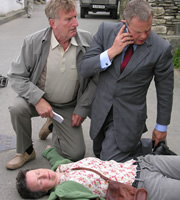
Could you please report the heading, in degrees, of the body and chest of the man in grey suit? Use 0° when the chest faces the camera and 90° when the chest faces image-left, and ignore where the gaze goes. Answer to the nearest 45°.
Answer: approximately 45°
